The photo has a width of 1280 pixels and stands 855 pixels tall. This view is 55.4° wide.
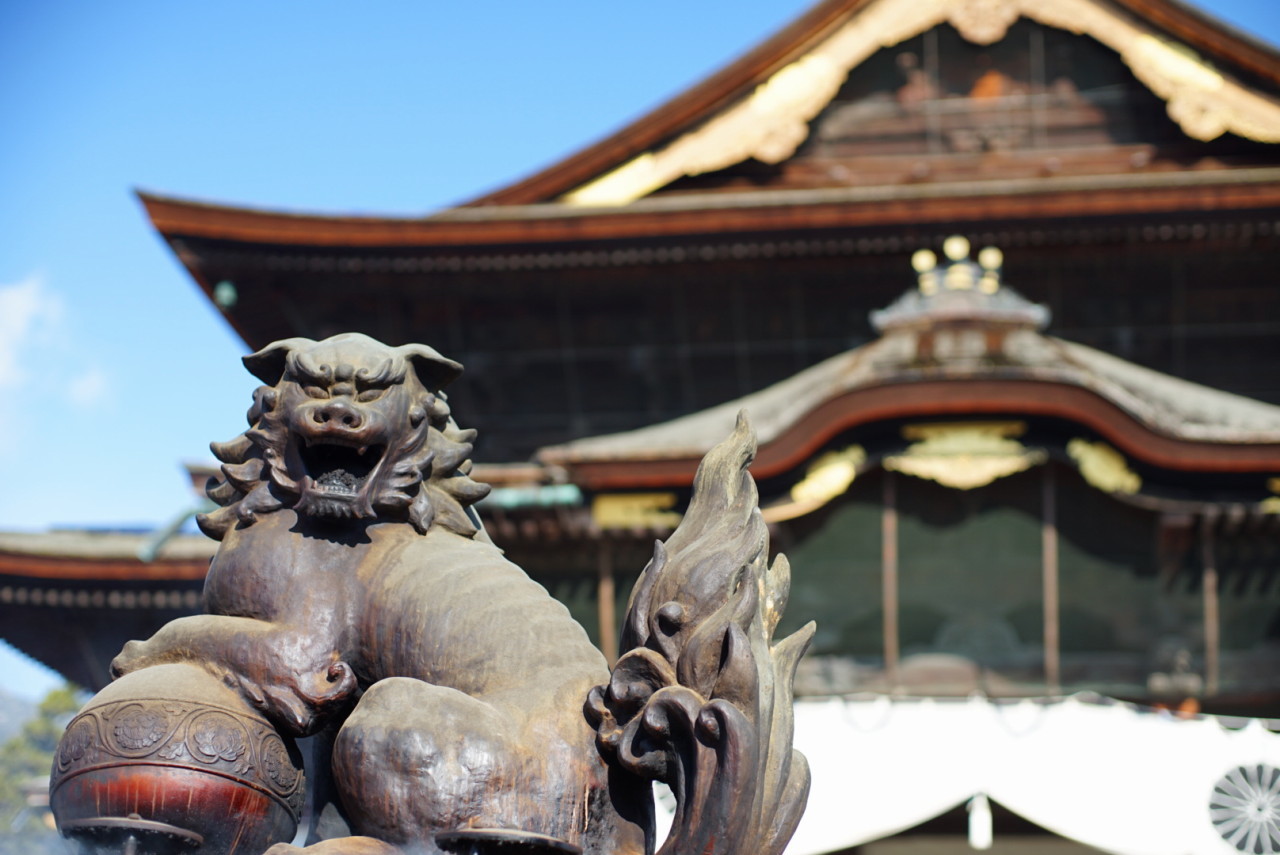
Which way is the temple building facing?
toward the camera

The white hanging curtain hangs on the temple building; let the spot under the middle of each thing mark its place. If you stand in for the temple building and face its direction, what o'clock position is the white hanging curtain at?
The white hanging curtain is roughly at 12 o'clock from the temple building.

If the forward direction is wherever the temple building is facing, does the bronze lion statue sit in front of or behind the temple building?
in front
